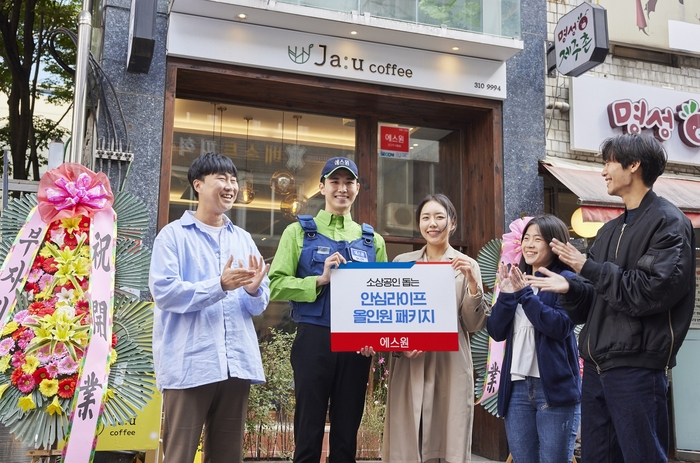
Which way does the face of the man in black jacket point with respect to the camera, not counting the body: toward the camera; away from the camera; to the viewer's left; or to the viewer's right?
to the viewer's left

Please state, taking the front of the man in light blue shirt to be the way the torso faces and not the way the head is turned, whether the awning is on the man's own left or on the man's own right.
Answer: on the man's own left

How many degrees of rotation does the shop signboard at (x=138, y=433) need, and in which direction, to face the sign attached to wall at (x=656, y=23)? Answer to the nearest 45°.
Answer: approximately 90° to its left

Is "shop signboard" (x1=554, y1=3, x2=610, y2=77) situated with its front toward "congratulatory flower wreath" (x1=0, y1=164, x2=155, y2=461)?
yes

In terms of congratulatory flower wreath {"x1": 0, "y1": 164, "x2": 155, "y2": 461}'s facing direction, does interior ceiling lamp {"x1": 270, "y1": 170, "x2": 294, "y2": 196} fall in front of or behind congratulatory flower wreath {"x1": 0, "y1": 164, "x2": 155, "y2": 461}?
behind

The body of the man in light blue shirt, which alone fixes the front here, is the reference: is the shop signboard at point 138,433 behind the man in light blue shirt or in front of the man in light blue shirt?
behind

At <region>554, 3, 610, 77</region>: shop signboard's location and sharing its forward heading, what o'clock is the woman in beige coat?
The woman in beige coat is roughly at 11 o'clock from the shop signboard.

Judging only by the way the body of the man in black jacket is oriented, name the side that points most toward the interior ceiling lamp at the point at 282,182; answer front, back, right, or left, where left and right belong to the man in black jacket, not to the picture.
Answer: right

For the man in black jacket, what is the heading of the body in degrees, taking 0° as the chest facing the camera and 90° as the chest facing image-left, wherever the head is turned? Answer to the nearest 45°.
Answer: approximately 45°

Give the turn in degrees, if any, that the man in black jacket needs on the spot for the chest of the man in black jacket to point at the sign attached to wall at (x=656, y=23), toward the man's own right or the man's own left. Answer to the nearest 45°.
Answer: approximately 135° to the man's own right
